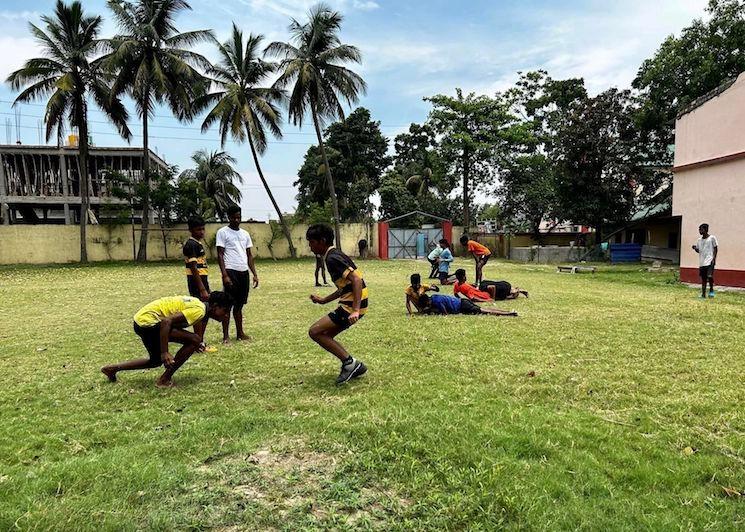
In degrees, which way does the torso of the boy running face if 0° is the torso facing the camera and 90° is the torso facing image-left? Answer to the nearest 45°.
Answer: approximately 90°

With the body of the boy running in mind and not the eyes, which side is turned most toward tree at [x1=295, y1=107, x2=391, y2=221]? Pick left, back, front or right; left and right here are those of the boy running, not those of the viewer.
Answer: right

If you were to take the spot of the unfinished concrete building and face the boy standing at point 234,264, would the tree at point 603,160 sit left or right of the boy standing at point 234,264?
left

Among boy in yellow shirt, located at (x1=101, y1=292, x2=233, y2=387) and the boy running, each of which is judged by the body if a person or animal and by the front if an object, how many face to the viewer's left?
1

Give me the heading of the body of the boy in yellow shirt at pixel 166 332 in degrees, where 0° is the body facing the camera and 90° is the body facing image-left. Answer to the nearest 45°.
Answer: approximately 270°

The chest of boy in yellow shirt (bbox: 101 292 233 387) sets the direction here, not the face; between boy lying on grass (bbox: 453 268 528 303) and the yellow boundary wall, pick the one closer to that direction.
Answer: the boy lying on grass

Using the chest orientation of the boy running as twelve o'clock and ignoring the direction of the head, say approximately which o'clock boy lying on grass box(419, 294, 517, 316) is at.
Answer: The boy lying on grass is roughly at 4 o'clock from the boy running.

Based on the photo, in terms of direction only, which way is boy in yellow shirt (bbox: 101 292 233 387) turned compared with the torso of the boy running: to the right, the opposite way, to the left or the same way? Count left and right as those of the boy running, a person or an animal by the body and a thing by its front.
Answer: the opposite way

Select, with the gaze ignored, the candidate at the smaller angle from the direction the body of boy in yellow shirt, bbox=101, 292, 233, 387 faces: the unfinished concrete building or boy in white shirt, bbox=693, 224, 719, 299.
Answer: the boy in white shirt

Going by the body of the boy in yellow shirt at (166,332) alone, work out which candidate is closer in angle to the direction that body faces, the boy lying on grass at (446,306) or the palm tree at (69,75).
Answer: the boy lying on grass

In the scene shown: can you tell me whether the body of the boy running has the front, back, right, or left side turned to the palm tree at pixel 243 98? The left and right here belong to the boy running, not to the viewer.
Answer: right

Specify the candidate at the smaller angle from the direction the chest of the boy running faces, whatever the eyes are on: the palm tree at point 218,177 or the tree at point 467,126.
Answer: the palm tree

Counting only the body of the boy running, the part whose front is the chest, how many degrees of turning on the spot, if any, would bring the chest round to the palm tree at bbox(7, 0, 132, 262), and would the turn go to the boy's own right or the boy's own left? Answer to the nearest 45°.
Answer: approximately 45° to the boy's own right

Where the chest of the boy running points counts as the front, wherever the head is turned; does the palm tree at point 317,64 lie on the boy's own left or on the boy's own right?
on the boy's own right
